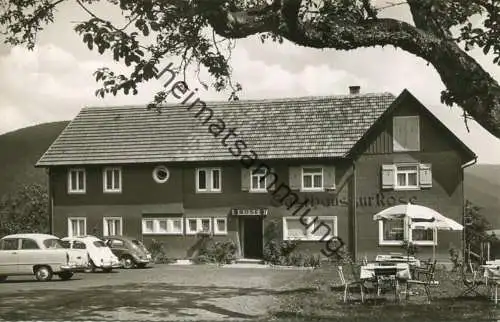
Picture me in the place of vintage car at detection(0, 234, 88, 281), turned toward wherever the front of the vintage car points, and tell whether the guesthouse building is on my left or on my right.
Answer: on my right

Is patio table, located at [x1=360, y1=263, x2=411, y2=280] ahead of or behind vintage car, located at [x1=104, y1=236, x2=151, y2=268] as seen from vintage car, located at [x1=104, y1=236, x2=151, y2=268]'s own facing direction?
behind

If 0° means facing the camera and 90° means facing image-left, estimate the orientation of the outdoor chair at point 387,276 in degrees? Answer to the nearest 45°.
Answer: approximately 180°

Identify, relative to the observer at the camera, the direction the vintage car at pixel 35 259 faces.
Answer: facing away from the viewer and to the left of the viewer
